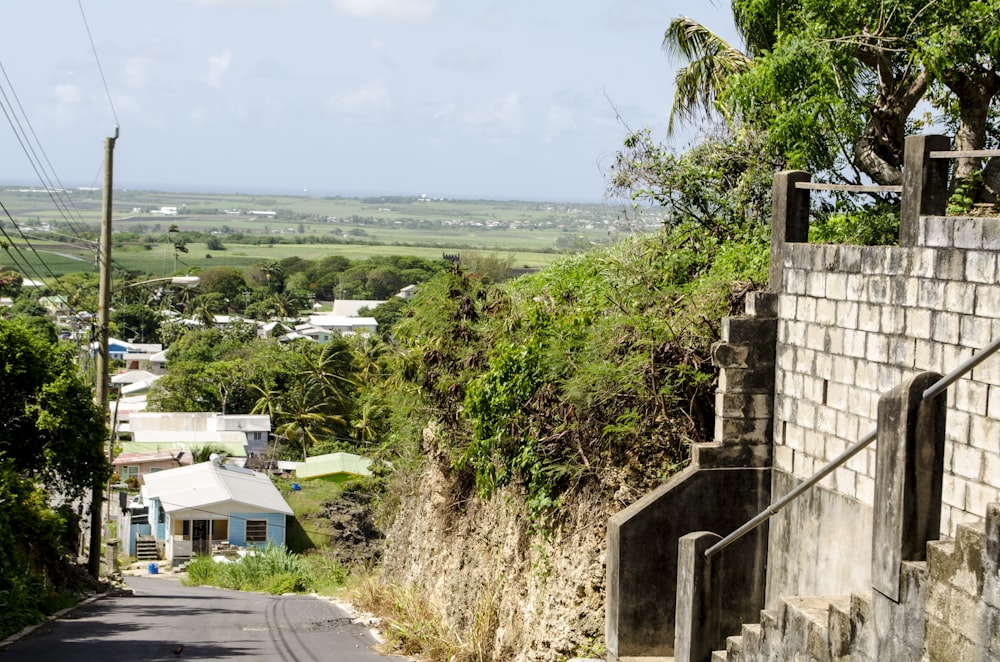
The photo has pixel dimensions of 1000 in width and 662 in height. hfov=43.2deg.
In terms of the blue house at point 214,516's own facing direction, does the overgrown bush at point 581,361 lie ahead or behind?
ahead

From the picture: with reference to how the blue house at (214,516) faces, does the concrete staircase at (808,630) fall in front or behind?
in front

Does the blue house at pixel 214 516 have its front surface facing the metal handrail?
yes

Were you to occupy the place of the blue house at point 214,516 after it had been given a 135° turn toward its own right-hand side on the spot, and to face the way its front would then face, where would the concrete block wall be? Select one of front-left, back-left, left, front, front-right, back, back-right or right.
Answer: back-left

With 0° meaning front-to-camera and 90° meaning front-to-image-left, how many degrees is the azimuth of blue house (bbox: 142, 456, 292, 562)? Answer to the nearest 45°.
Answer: approximately 0°

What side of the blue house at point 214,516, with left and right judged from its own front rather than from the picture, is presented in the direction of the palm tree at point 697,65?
front

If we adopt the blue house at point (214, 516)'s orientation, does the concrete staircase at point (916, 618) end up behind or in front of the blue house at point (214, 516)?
in front
